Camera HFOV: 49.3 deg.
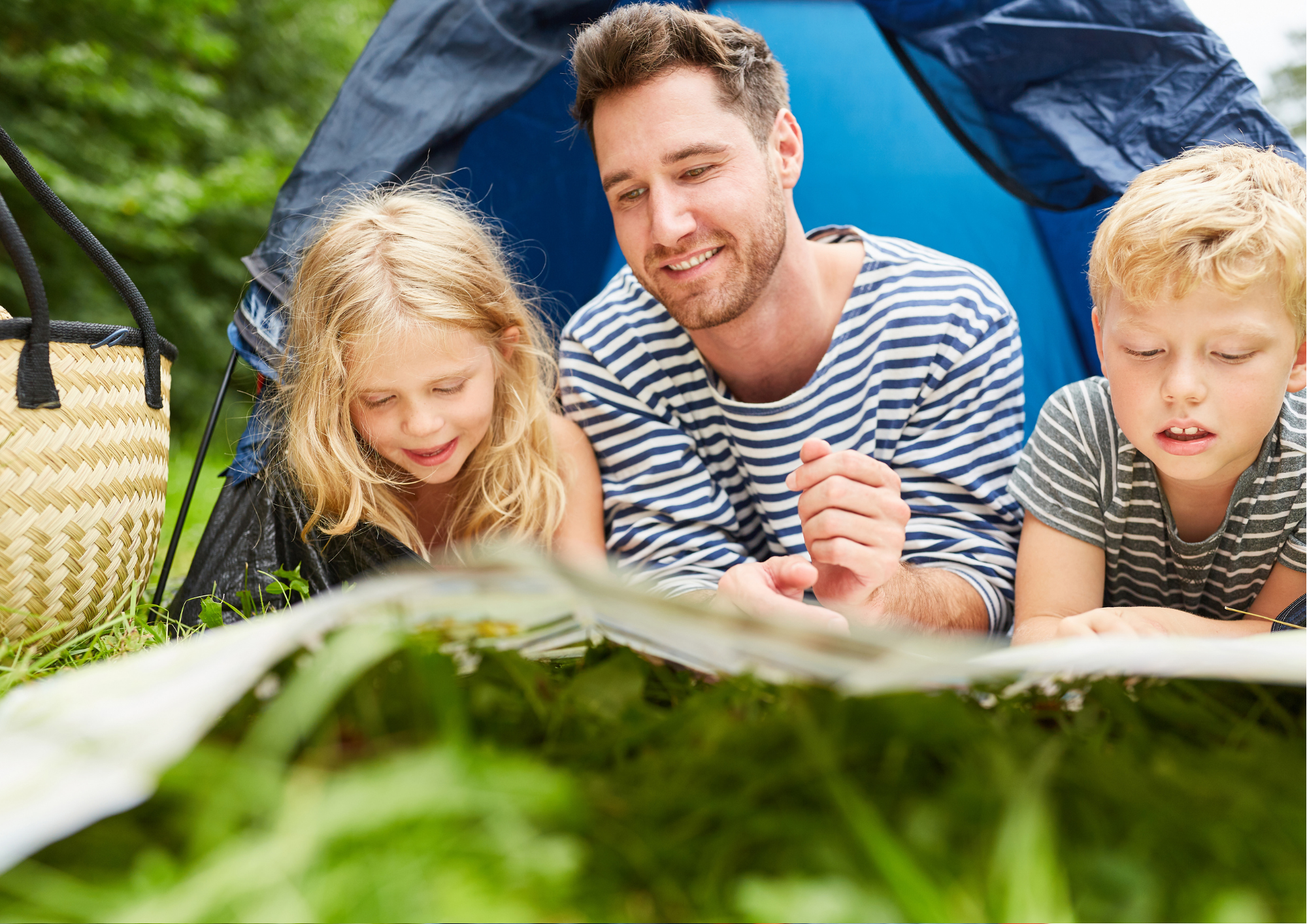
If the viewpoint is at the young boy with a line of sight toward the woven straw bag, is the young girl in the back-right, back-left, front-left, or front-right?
front-right

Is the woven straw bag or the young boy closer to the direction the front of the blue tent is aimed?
the young boy

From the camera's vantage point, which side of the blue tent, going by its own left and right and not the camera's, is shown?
front

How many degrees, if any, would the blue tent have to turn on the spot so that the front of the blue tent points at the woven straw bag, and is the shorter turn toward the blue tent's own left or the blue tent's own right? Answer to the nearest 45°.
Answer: approximately 45° to the blue tent's own right

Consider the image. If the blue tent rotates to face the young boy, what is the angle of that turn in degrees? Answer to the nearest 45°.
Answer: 0° — it already faces them
